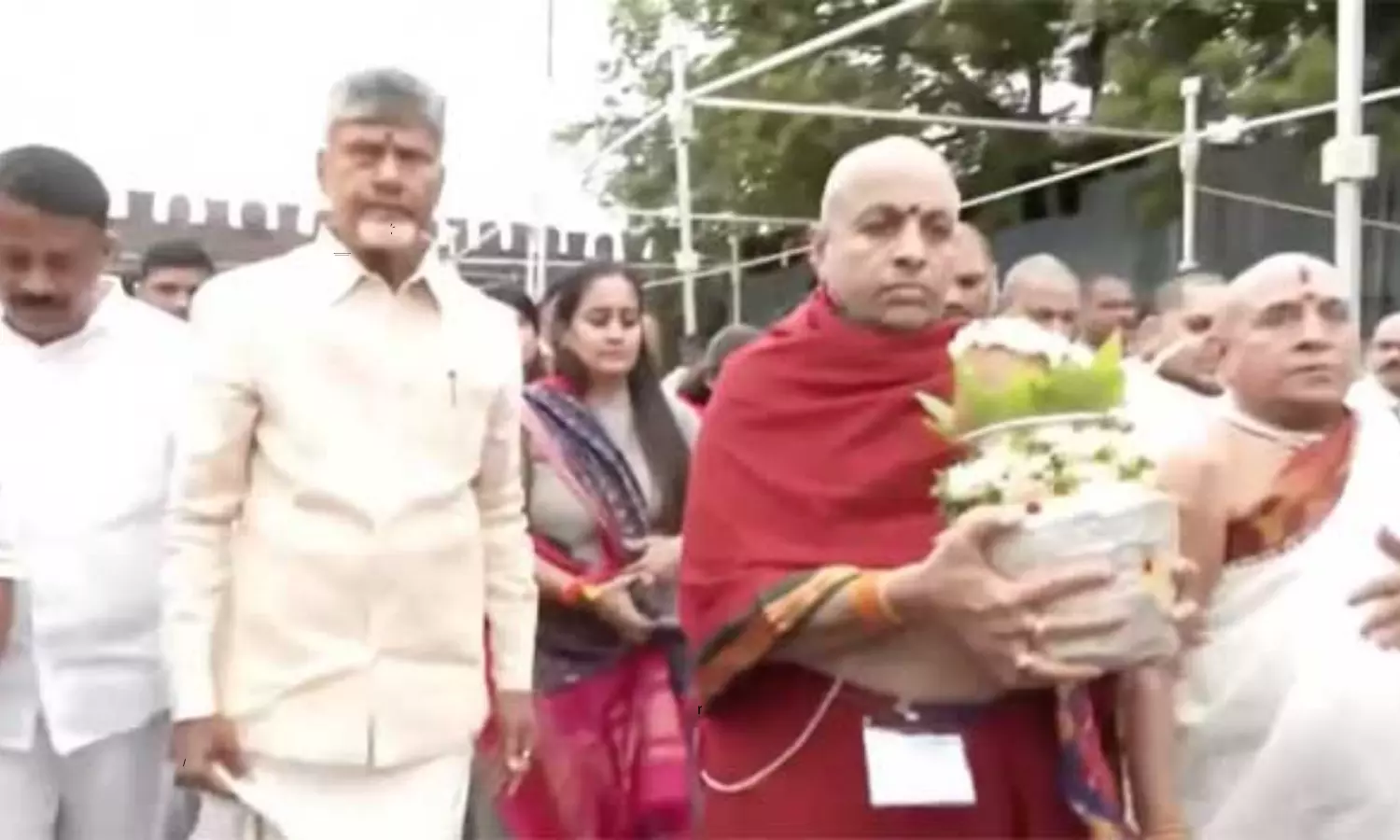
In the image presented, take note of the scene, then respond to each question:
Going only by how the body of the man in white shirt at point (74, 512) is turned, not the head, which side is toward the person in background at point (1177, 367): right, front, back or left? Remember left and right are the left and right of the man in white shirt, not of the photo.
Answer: left

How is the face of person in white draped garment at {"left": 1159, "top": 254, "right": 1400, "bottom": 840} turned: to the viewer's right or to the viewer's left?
to the viewer's right

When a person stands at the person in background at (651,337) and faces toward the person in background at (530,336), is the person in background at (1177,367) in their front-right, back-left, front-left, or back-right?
back-right

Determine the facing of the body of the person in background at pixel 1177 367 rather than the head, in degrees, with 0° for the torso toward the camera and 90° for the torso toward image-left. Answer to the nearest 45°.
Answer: approximately 315°

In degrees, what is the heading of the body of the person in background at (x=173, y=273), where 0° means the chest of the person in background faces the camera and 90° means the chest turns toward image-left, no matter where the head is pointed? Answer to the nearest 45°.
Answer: approximately 315°

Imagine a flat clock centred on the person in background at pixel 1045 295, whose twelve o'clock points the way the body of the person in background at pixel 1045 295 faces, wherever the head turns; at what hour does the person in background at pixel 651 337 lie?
the person in background at pixel 651 337 is roughly at 4 o'clock from the person in background at pixel 1045 295.
